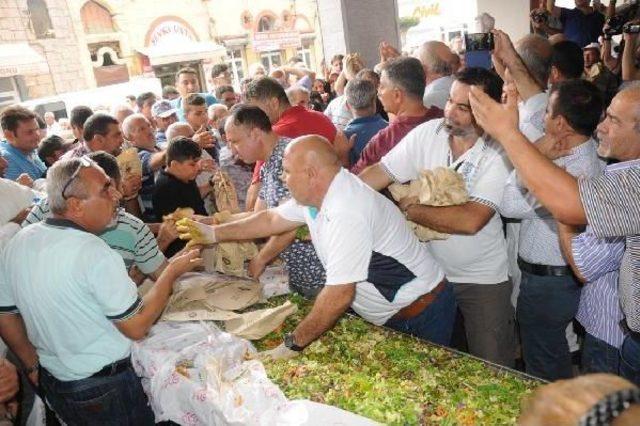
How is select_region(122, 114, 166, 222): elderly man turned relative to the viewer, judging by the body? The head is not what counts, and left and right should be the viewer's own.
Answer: facing the viewer and to the right of the viewer

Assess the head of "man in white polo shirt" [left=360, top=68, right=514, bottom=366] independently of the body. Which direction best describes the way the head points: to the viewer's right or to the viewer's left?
to the viewer's left

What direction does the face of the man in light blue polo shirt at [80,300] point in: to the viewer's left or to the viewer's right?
to the viewer's right

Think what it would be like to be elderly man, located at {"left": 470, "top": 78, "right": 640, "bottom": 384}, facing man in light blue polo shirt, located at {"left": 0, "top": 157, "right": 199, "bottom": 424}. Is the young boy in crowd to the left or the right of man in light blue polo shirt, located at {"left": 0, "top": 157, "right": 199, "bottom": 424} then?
right

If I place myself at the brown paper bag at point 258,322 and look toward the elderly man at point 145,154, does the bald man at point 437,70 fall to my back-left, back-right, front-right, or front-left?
front-right

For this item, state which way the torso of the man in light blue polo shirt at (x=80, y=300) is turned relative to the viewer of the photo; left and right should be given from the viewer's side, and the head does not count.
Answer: facing away from the viewer and to the right of the viewer

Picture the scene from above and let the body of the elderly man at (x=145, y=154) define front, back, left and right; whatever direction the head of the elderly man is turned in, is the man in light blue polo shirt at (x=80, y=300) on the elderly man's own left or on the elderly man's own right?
on the elderly man's own right

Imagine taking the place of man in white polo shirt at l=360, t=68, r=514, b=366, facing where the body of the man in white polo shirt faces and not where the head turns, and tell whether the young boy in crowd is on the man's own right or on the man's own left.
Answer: on the man's own right

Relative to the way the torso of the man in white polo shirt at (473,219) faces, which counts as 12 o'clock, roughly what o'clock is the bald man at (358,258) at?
The bald man is roughly at 12 o'clock from the man in white polo shirt.

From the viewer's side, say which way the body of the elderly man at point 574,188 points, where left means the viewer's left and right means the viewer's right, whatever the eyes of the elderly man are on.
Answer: facing to the left of the viewer

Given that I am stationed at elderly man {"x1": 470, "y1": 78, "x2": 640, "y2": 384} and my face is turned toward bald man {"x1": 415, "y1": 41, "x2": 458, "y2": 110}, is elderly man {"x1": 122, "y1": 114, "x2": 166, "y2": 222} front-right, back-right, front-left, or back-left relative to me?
front-left

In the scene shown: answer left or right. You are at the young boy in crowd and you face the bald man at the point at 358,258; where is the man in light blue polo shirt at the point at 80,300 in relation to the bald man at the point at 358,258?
right

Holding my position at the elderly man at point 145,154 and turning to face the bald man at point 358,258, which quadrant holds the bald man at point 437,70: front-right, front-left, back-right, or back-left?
front-left

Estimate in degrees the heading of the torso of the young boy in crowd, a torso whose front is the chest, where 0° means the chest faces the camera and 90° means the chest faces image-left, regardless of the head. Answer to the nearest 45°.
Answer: approximately 315°
